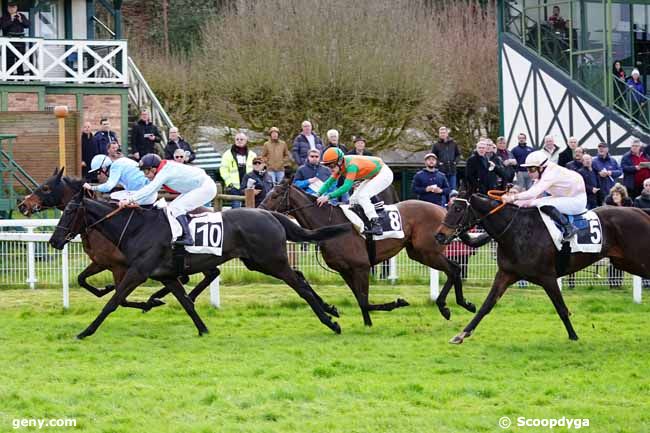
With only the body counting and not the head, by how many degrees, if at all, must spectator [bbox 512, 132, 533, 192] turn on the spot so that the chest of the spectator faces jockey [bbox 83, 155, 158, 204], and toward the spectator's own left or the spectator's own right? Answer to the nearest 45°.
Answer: approximately 45° to the spectator's own right

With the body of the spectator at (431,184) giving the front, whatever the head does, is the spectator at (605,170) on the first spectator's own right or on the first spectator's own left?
on the first spectator's own left

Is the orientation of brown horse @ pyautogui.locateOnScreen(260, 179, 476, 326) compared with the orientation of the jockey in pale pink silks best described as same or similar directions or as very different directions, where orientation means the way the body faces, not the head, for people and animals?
same or similar directions

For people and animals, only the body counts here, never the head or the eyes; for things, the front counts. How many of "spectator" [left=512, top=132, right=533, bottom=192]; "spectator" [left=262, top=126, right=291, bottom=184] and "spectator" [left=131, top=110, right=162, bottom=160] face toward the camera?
3

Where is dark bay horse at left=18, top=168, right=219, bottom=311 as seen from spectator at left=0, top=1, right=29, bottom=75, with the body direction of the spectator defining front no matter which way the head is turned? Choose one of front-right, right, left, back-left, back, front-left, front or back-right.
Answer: front

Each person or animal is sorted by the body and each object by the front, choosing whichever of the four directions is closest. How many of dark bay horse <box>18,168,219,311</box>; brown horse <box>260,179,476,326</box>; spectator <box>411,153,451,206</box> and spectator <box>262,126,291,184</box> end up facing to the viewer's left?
2

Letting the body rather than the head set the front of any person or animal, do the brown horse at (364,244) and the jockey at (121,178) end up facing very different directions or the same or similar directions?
same or similar directions

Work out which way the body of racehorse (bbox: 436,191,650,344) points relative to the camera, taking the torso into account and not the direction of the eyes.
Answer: to the viewer's left

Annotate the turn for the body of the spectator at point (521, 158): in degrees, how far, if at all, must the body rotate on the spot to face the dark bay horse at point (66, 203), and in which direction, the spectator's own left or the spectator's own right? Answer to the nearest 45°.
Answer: approximately 45° to the spectator's own right

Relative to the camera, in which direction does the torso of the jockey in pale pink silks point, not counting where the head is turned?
to the viewer's left

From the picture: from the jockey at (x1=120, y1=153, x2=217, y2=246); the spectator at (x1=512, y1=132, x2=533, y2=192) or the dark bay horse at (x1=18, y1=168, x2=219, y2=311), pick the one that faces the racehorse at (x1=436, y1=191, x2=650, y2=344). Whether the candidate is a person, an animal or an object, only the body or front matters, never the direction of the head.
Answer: the spectator

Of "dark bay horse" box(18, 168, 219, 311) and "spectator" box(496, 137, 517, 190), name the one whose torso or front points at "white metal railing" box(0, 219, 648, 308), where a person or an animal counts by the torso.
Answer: the spectator

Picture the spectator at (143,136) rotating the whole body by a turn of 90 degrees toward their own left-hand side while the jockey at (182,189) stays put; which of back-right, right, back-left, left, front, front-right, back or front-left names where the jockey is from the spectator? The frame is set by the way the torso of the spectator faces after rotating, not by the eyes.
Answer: right

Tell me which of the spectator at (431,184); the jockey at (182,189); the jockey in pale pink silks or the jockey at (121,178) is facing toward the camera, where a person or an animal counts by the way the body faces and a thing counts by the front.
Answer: the spectator

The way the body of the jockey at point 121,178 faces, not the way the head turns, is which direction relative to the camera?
to the viewer's left

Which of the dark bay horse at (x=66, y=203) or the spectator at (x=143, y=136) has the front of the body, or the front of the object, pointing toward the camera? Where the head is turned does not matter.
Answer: the spectator

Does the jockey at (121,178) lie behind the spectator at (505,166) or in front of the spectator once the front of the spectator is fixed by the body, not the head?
in front

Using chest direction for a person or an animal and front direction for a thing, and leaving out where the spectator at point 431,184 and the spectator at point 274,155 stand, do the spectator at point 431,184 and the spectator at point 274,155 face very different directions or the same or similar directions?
same or similar directions

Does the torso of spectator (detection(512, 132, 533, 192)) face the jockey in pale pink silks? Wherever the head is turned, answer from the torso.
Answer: yes

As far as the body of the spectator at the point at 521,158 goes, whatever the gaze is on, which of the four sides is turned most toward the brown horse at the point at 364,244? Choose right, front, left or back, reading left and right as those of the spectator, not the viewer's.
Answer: front

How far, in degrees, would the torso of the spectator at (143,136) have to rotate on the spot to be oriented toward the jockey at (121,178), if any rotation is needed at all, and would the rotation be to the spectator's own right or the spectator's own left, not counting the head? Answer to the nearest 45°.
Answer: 0° — they already face them
